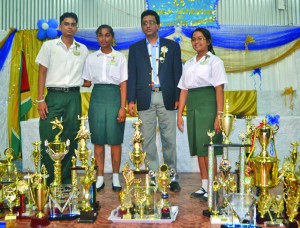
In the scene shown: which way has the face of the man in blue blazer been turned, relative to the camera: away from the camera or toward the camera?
toward the camera

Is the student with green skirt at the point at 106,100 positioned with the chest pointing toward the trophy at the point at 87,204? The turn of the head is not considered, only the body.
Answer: yes

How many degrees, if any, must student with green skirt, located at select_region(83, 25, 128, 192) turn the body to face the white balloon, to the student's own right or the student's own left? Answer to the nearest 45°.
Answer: approximately 180°

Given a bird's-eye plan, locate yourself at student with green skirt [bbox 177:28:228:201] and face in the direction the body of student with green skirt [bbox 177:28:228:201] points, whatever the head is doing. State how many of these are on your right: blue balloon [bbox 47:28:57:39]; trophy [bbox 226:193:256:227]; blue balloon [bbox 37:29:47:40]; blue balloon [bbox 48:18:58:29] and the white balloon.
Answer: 4

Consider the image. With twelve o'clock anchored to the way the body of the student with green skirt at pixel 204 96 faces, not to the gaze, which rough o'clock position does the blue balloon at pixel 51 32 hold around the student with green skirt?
The blue balloon is roughly at 3 o'clock from the student with green skirt.

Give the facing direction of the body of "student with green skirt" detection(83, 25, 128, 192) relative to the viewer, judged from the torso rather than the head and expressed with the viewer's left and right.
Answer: facing the viewer

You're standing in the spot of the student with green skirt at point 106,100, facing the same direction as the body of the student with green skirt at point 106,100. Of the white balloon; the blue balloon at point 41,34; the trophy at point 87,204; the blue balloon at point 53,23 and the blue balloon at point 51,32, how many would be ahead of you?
1

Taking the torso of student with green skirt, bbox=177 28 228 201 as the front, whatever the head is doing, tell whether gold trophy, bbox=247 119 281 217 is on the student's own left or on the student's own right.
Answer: on the student's own left

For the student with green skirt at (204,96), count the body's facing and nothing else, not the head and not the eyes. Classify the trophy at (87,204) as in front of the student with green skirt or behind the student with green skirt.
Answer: in front

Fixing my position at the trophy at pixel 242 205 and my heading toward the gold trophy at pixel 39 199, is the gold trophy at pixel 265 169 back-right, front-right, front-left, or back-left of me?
back-right

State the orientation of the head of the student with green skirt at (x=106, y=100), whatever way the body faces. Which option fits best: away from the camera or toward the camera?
toward the camera

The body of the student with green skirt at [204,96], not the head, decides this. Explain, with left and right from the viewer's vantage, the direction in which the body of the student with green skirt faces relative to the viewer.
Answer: facing the viewer and to the left of the viewer

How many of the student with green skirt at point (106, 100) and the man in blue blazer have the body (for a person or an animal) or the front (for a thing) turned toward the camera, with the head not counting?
2

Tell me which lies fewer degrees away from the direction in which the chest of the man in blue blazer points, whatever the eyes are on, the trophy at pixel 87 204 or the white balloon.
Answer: the trophy

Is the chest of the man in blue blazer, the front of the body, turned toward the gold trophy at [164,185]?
yes
